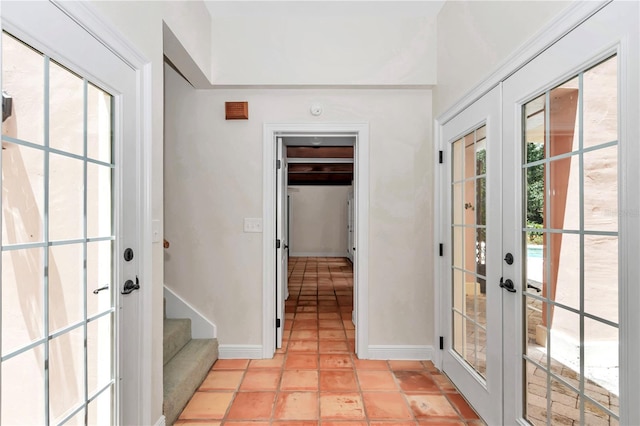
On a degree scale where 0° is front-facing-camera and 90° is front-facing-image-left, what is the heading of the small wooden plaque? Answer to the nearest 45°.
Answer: approximately 0°

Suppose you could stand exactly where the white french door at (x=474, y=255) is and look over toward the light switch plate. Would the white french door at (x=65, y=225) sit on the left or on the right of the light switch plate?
left

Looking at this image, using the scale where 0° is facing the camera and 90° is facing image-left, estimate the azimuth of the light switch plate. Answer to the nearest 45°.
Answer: approximately 0°

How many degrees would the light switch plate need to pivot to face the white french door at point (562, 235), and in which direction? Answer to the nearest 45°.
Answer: approximately 45° to its left

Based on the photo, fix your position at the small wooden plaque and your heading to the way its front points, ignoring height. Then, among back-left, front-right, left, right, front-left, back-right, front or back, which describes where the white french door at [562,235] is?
front-left

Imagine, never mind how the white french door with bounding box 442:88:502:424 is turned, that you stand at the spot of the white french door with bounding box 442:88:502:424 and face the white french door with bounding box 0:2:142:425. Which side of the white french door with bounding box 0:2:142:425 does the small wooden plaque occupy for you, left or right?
right

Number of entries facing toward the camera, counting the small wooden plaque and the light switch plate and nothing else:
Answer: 2
